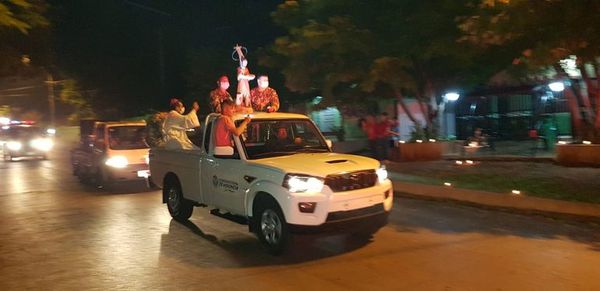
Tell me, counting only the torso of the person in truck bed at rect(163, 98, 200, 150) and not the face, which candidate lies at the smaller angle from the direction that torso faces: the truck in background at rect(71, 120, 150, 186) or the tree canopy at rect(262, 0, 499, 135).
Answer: the tree canopy

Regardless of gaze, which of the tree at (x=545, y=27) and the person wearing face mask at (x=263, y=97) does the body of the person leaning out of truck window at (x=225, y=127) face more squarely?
the tree

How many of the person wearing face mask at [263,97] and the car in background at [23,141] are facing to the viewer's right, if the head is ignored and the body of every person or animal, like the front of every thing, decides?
0

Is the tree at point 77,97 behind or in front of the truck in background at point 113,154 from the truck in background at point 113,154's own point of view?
behind

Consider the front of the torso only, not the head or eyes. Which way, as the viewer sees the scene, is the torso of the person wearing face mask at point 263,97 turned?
toward the camera

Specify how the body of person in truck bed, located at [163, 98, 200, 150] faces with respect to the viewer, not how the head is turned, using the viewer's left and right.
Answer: facing to the right of the viewer

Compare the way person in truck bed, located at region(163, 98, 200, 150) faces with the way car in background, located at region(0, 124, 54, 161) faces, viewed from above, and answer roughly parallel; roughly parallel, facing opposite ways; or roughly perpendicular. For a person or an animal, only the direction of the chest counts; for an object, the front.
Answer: roughly perpendicular

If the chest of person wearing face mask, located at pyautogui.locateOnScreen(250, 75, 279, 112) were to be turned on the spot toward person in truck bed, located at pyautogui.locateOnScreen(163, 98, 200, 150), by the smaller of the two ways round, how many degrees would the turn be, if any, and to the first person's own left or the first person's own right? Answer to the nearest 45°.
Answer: approximately 90° to the first person's own right

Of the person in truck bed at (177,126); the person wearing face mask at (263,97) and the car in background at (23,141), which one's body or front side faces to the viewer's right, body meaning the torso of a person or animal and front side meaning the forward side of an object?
the person in truck bed

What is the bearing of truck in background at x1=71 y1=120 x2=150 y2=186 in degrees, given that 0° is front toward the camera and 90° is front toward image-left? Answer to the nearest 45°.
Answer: approximately 315°
